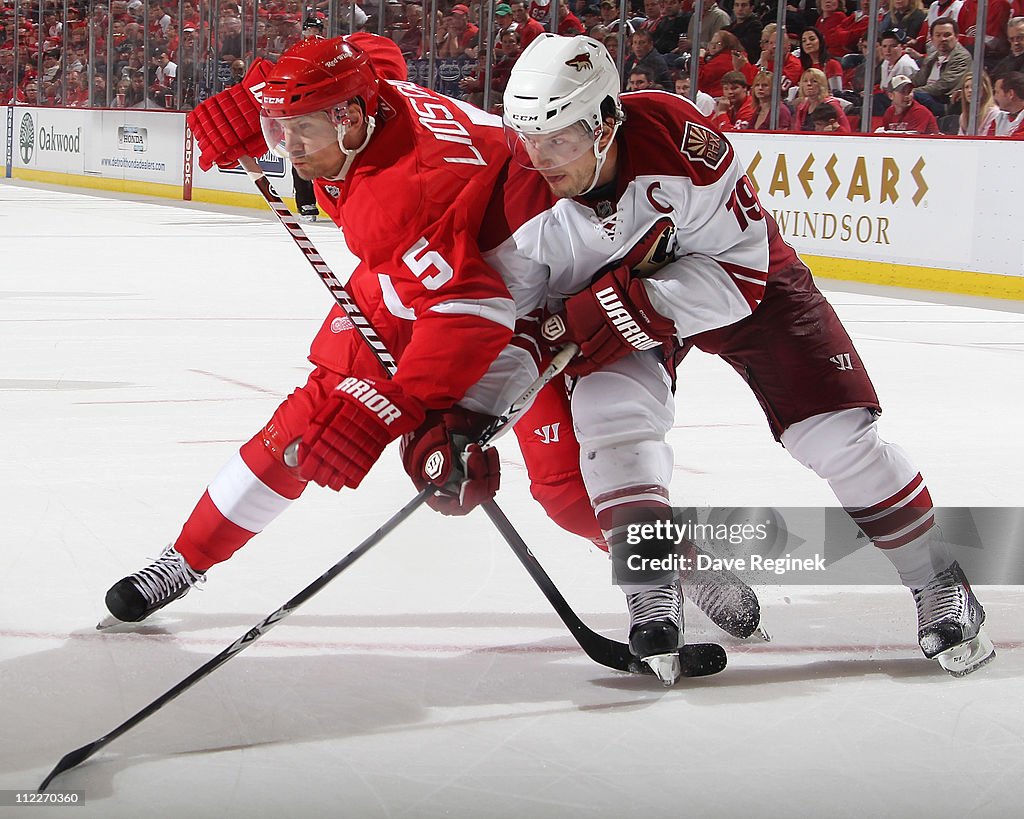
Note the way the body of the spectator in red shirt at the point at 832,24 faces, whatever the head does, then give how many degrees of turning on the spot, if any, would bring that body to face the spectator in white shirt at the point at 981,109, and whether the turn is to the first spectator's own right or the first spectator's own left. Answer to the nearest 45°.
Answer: approximately 90° to the first spectator's own left

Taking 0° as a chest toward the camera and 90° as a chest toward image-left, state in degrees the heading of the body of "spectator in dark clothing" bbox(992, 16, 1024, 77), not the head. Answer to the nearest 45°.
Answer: approximately 45°

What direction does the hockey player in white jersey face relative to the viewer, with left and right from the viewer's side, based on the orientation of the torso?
facing the viewer and to the left of the viewer

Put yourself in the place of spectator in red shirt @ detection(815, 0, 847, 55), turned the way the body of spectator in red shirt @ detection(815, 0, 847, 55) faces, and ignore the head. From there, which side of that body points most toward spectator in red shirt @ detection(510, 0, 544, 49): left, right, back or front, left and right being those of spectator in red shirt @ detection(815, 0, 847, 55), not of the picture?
right

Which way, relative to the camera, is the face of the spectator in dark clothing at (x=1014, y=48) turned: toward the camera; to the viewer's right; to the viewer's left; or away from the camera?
toward the camera

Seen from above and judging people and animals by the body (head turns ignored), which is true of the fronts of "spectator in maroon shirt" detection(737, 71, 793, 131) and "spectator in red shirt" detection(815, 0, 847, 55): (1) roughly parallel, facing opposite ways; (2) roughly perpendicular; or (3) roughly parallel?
roughly parallel

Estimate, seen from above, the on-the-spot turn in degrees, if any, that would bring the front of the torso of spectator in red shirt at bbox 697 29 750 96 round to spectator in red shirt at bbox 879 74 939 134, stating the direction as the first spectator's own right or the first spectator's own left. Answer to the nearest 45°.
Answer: approximately 90° to the first spectator's own left

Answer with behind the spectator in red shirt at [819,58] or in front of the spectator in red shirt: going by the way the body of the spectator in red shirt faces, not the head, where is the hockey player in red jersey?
in front

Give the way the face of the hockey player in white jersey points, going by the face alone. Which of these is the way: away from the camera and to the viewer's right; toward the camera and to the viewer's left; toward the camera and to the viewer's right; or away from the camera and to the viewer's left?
toward the camera and to the viewer's left

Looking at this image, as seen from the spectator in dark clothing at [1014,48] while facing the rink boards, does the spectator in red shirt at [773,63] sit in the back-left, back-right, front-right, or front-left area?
front-right

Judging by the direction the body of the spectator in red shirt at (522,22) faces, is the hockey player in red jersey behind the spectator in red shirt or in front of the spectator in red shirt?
in front

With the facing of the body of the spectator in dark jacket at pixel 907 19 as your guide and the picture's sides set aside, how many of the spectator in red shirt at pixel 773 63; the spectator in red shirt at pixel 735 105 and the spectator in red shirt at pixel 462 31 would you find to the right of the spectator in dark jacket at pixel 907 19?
3

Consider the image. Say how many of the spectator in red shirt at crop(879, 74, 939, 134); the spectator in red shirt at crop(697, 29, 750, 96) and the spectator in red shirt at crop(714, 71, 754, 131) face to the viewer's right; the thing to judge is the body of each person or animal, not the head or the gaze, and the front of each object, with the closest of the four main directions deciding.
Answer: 0

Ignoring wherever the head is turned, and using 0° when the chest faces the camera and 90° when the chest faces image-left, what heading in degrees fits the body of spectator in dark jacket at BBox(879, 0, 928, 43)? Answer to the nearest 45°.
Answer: approximately 45°
